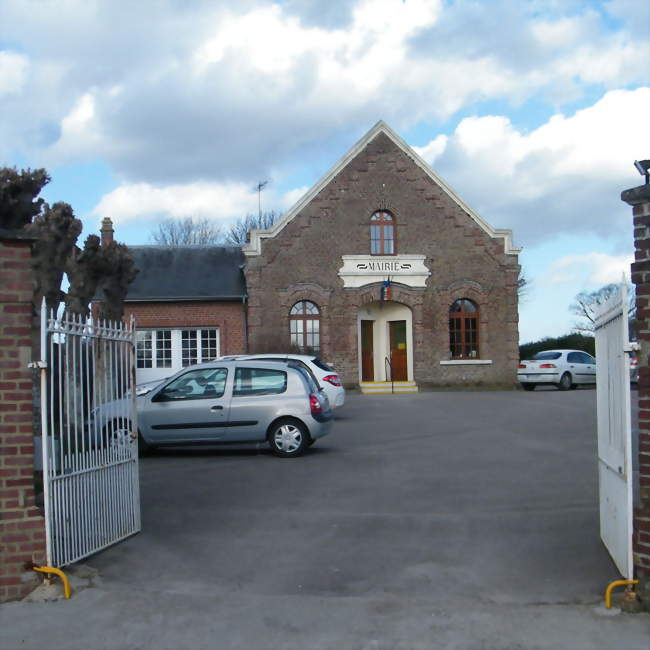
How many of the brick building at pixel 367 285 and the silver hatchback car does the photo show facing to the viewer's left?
1

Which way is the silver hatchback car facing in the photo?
to the viewer's left

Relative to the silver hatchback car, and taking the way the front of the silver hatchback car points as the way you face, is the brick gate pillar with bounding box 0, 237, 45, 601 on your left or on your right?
on your left

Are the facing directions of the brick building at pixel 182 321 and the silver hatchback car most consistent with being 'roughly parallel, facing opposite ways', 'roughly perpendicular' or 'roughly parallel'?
roughly perpendicular

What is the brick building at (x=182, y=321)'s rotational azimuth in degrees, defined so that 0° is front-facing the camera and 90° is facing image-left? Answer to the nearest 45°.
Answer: approximately 0°

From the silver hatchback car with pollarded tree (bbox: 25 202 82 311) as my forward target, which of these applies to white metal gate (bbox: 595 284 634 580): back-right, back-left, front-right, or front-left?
back-left
